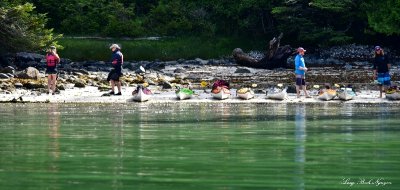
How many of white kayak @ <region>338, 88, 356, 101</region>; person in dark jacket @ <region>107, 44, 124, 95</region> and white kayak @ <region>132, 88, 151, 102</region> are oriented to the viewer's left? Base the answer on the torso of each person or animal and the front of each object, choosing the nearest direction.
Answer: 1

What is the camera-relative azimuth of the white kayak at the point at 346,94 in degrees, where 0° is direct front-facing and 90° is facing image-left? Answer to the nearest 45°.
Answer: approximately 0°

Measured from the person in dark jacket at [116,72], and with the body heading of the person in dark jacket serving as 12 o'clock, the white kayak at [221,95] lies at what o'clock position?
The white kayak is roughly at 7 o'clock from the person in dark jacket.

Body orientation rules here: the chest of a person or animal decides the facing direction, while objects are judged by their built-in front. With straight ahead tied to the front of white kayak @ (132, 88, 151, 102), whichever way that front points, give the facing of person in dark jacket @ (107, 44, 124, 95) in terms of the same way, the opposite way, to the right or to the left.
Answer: to the right

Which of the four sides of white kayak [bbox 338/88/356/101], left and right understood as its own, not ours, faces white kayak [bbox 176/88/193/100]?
right

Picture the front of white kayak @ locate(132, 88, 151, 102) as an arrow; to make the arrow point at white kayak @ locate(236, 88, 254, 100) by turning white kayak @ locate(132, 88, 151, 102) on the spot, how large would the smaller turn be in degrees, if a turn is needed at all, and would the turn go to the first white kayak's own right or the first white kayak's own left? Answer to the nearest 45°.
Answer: approximately 90° to the first white kayak's own left

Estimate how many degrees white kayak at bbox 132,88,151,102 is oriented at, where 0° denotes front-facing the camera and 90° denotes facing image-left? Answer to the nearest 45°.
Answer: approximately 0°

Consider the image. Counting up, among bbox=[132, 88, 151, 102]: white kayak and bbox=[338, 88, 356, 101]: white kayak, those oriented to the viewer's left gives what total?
0

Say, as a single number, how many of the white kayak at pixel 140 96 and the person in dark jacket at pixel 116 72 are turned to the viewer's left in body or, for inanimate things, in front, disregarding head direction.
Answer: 1

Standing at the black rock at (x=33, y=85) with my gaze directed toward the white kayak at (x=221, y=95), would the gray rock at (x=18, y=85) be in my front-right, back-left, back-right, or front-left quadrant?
back-right
